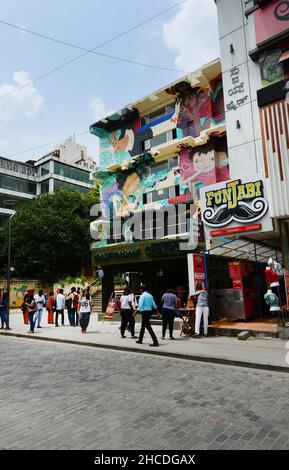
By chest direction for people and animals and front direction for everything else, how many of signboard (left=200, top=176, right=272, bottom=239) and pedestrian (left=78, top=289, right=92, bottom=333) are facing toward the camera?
2

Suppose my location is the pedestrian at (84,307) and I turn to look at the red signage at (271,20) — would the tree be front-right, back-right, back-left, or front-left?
back-left

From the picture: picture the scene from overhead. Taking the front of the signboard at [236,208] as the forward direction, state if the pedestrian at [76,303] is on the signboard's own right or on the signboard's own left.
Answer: on the signboard's own right

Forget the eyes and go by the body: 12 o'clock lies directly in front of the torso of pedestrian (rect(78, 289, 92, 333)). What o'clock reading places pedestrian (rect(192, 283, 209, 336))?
pedestrian (rect(192, 283, 209, 336)) is roughly at 10 o'clock from pedestrian (rect(78, 289, 92, 333)).

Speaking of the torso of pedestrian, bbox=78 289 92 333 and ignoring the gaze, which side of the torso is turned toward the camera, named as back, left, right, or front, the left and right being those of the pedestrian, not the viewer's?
front

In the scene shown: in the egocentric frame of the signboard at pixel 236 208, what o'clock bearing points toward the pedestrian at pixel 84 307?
The pedestrian is roughly at 3 o'clock from the signboard.
